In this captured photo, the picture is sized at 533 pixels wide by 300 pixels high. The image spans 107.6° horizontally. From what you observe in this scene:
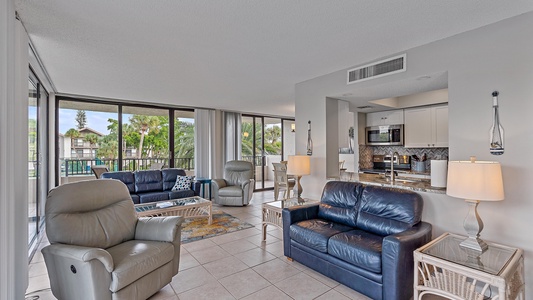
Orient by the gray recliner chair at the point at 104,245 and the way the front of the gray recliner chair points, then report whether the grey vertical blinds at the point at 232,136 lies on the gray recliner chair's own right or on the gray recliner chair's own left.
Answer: on the gray recliner chair's own left

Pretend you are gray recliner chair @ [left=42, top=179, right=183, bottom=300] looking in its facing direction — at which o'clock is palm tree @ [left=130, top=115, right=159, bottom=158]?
The palm tree is roughly at 8 o'clock from the gray recliner chair.

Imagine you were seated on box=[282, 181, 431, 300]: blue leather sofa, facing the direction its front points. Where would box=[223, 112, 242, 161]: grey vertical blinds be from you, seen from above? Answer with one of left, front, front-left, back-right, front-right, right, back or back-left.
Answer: right

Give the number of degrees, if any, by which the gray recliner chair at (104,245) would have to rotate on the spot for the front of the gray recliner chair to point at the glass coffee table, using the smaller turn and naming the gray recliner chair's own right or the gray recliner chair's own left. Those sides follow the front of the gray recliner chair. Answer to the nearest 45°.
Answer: approximately 90° to the gray recliner chair's own left

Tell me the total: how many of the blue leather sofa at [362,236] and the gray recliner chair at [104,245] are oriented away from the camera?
0

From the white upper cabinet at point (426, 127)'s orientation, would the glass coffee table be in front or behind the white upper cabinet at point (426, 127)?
in front

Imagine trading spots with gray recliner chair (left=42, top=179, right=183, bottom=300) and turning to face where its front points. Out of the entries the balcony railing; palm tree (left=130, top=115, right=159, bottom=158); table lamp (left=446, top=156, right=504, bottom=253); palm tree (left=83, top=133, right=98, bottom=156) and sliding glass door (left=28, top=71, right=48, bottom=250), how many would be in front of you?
1

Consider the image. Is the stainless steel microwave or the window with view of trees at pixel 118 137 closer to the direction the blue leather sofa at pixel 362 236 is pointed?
the window with view of trees

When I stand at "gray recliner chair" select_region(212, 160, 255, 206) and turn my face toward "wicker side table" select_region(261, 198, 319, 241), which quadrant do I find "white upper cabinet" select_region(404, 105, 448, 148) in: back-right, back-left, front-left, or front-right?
front-left

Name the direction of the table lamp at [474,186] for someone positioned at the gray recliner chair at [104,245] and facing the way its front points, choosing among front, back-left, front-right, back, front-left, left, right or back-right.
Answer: front

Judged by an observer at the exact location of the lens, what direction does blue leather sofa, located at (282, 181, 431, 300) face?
facing the viewer and to the left of the viewer

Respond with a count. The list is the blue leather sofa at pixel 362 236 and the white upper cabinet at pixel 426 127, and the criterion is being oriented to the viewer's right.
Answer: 0

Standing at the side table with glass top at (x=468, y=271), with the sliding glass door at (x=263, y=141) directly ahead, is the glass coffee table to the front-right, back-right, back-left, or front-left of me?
front-left

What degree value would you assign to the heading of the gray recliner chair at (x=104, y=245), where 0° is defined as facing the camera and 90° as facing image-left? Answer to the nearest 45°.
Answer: approximately 315°

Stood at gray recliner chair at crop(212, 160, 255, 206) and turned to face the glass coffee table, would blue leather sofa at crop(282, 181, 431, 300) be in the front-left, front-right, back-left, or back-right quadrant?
front-left

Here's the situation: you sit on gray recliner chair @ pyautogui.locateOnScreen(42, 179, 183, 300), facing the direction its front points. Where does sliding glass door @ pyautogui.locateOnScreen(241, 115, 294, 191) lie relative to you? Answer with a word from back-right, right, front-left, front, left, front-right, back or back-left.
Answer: left

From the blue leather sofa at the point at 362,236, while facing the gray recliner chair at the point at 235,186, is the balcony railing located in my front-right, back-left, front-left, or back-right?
front-left
